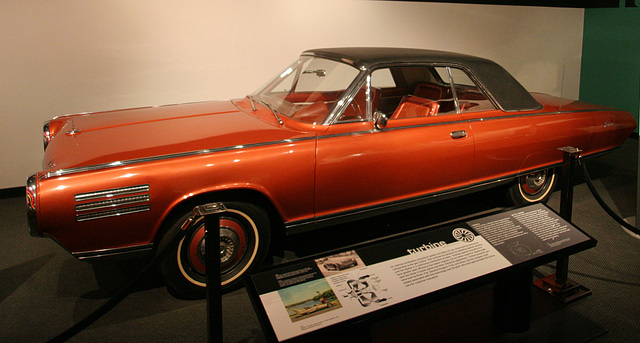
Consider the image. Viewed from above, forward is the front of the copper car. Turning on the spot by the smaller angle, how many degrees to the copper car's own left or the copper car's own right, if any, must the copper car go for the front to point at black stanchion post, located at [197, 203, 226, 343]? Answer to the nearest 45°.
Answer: approximately 45° to the copper car's own left

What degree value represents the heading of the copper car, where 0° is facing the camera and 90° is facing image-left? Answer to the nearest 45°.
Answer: approximately 45°
